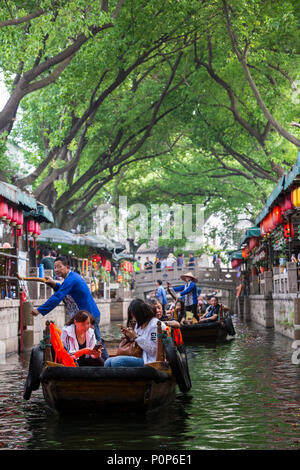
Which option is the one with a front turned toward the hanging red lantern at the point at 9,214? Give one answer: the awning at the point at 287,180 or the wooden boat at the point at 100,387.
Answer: the awning

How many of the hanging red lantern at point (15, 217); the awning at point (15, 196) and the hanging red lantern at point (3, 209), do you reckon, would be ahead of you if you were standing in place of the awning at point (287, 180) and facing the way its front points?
3

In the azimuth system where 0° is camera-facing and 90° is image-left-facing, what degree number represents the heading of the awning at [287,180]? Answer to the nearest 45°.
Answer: approximately 90°

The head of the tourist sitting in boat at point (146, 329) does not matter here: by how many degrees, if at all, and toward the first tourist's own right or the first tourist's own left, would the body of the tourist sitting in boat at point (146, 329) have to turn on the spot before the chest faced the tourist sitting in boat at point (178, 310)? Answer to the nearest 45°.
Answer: approximately 90° to the first tourist's own right

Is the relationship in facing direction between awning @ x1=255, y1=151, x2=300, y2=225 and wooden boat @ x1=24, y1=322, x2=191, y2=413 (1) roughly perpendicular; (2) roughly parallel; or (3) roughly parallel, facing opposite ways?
roughly perpendicular

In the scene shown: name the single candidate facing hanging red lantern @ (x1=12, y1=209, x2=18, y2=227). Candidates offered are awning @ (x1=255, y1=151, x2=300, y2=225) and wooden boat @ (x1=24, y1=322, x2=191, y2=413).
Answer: the awning

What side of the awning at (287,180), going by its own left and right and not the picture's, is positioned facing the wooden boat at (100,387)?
left

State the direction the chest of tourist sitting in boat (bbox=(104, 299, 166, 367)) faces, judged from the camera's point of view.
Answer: to the viewer's left

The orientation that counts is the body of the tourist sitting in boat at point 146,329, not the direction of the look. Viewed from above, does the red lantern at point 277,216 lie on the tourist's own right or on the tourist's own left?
on the tourist's own right
